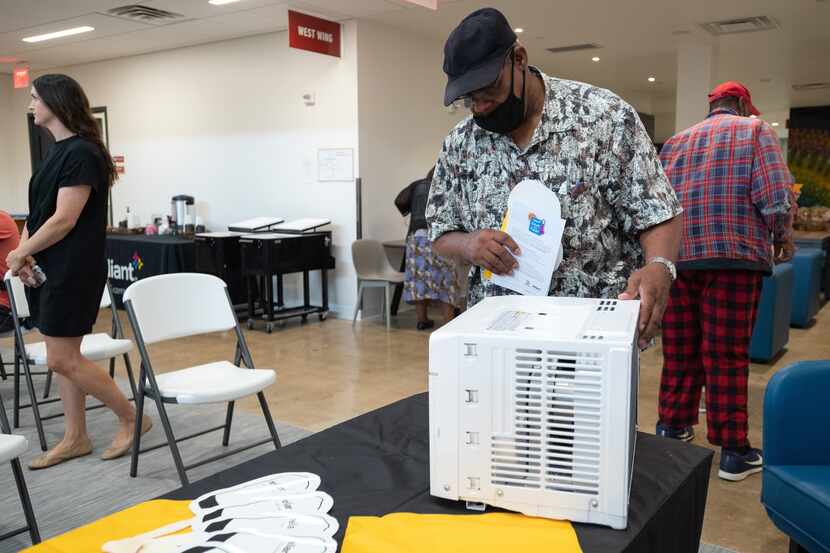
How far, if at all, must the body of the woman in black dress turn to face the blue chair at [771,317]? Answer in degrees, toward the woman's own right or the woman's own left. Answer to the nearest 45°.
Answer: approximately 180°

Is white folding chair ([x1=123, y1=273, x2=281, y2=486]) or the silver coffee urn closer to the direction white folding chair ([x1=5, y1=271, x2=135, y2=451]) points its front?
the white folding chair

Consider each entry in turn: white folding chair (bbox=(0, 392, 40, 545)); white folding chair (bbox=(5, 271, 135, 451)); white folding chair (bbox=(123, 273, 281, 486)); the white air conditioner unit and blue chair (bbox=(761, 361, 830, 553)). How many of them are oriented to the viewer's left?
1

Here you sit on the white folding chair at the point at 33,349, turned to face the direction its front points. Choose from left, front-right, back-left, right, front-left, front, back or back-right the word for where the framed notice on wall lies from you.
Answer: left

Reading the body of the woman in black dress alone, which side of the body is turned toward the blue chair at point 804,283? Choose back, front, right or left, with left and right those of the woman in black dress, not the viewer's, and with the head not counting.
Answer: back

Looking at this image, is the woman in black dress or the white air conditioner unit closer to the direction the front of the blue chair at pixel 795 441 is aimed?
the white air conditioner unit

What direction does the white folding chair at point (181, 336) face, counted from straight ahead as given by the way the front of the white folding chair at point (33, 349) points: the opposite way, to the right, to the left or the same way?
the same way

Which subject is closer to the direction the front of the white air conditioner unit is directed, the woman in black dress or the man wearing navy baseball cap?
the woman in black dress

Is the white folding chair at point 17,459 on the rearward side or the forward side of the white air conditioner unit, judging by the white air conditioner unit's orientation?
on the forward side

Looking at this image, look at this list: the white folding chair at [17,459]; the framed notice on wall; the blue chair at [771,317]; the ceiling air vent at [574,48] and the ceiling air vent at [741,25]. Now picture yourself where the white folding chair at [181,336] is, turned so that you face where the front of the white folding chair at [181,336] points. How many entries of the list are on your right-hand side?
1

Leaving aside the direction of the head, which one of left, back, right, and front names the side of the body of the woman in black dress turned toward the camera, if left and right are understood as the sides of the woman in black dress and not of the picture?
left

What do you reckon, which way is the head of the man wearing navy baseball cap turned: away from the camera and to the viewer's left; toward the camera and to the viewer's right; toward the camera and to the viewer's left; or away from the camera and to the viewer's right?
toward the camera and to the viewer's left

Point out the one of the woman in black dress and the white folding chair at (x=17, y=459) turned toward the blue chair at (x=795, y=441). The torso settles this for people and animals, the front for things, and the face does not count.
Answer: the white folding chair

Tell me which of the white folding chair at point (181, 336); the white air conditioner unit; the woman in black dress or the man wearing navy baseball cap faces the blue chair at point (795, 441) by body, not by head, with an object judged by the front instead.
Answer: the white folding chair
